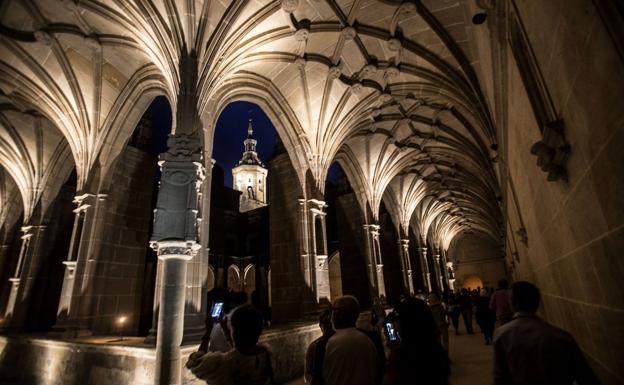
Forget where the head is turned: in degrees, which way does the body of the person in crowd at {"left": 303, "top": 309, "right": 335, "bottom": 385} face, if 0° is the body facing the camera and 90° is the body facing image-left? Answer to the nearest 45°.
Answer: approximately 180°

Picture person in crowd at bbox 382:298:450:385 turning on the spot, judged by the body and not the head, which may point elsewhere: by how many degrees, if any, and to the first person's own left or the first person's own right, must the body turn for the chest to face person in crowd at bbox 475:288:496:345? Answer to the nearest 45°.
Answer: approximately 45° to the first person's own right

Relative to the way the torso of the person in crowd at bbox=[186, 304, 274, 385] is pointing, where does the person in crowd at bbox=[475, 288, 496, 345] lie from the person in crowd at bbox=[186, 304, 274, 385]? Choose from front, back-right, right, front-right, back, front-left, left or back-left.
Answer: right

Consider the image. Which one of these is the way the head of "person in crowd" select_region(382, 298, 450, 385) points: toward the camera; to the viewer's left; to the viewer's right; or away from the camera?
away from the camera

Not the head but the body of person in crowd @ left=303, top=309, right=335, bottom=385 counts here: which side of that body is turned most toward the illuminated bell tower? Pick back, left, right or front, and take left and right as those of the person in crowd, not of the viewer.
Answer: front

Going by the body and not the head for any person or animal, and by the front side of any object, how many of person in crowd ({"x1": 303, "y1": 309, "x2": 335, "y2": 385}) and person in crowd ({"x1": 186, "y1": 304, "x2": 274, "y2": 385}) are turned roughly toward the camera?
0

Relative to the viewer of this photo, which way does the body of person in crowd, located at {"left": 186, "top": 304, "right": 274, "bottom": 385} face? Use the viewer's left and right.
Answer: facing away from the viewer and to the left of the viewer

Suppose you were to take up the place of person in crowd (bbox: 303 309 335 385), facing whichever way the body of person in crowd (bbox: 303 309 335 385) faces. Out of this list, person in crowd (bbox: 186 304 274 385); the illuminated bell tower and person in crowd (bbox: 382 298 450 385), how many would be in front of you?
1

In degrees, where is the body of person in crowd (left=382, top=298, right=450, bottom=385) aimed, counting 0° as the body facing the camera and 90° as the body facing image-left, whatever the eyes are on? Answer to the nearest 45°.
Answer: approximately 135°

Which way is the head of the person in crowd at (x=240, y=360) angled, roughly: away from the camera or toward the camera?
away from the camera

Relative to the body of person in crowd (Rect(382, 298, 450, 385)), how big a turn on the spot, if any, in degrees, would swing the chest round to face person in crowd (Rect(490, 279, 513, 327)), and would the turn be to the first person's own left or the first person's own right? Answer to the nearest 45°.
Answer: approximately 45° to the first person's own right

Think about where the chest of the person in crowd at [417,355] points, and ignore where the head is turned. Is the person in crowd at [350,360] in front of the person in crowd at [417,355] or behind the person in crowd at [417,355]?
in front
